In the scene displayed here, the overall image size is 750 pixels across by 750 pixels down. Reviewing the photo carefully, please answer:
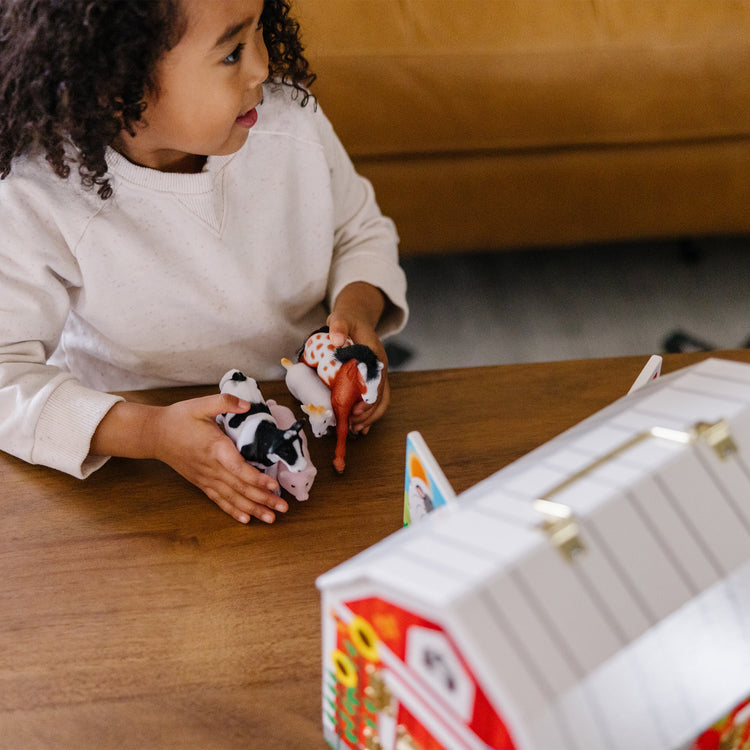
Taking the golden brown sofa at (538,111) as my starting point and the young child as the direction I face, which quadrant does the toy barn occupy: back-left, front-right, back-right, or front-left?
front-left

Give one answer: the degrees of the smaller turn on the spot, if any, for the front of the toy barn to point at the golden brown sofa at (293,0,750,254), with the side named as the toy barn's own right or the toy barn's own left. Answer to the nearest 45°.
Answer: approximately 135° to the toy barn's own right

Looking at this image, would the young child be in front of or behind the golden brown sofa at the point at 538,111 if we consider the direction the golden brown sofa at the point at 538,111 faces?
in front

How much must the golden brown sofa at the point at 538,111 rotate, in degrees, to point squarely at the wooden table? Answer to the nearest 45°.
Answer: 0° — it already faces it

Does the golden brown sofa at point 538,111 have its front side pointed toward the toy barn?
yes

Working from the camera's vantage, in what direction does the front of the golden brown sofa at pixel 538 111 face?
facing the viewer

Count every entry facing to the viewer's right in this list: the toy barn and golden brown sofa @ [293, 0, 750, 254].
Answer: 0
